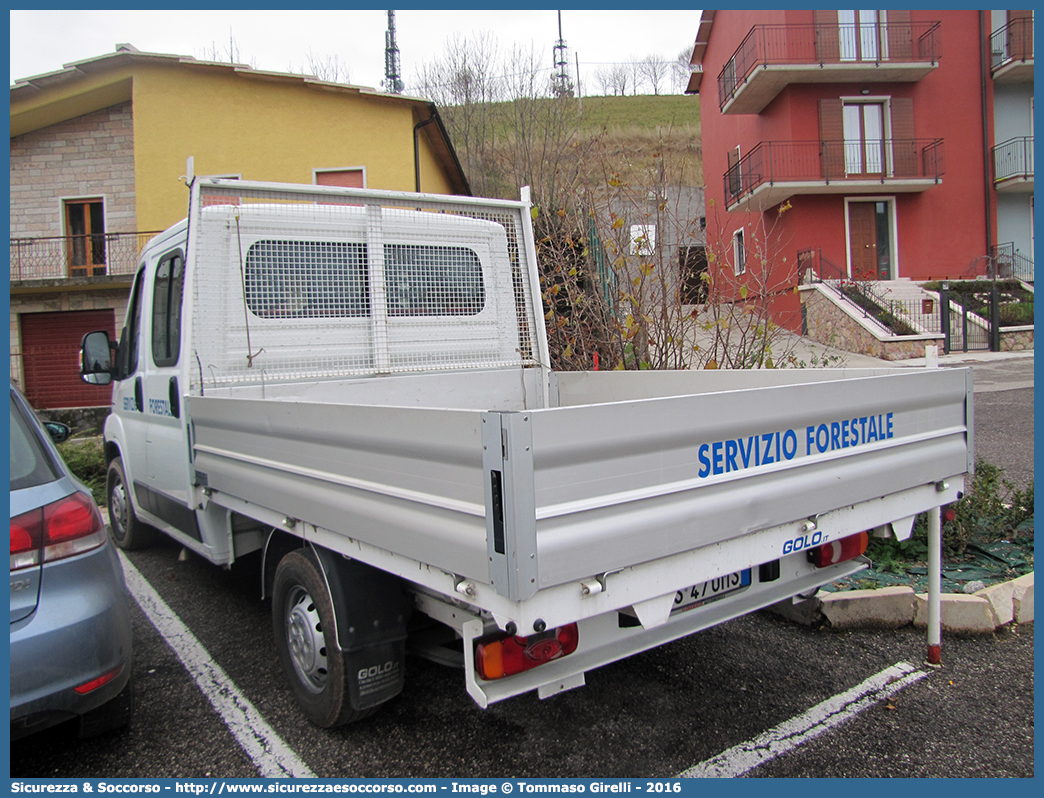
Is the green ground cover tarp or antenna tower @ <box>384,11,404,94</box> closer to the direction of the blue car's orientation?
the antenna tower

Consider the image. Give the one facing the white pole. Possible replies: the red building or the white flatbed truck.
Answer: the red building

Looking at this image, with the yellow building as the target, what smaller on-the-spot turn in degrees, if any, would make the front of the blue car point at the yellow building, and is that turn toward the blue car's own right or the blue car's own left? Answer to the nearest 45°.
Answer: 0° — it already faces it

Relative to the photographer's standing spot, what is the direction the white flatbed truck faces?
facing away from the viewer and to the left of the viewer

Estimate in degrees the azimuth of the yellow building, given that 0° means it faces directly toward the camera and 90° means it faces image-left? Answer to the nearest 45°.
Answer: approximately 0°

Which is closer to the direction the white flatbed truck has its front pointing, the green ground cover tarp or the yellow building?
the yellow building

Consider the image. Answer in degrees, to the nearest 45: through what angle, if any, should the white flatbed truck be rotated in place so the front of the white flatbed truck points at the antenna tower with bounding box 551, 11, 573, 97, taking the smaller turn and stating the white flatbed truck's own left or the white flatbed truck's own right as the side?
approximately 45° to the white flatbed truck's own right

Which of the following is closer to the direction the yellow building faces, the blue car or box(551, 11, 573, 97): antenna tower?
the blue car

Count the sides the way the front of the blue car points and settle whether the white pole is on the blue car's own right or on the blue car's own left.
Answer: on the blue car's own right

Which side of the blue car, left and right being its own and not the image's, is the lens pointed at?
back

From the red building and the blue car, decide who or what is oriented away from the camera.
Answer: the blue car
